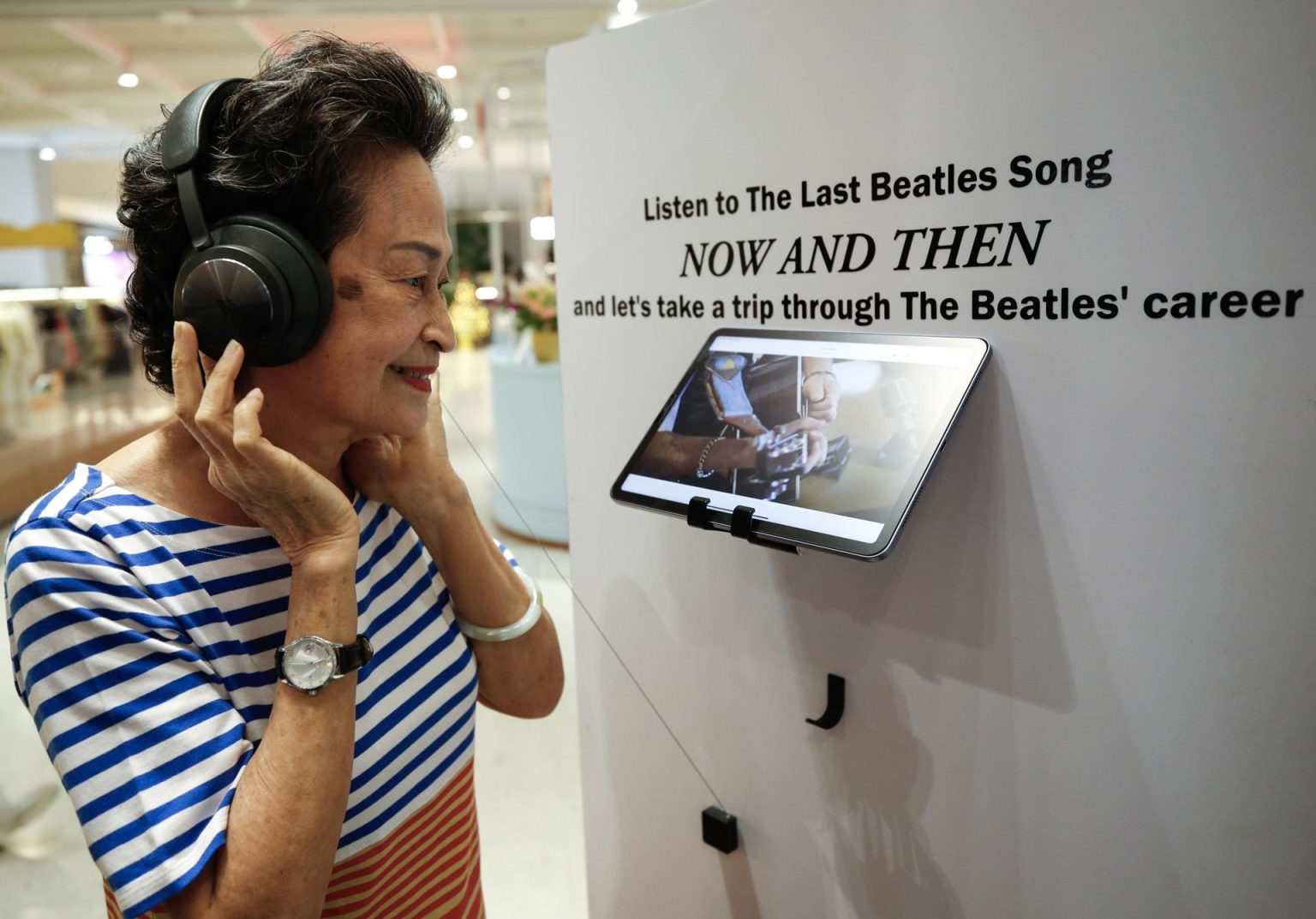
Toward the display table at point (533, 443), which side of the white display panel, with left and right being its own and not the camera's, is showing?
right

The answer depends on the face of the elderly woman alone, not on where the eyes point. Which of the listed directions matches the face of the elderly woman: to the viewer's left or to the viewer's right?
to the viewer's right

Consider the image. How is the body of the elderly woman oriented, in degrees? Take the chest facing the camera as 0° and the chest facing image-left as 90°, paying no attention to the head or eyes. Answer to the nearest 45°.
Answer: approximately 315°

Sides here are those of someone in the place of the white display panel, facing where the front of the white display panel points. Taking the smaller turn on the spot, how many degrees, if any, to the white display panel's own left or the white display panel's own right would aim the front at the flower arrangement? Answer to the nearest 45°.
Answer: approximately 90° to the white display panel's own right

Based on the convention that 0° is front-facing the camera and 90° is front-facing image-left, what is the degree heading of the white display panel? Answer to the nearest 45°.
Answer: approximately 45°

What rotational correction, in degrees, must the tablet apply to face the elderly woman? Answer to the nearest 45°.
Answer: approximately 45° to its right

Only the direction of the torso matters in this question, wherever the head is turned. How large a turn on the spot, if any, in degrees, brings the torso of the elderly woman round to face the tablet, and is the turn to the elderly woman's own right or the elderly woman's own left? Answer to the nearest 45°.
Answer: approximately 45° to the elderly woman's own left

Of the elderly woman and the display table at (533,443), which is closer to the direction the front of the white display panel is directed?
the elderly woman
